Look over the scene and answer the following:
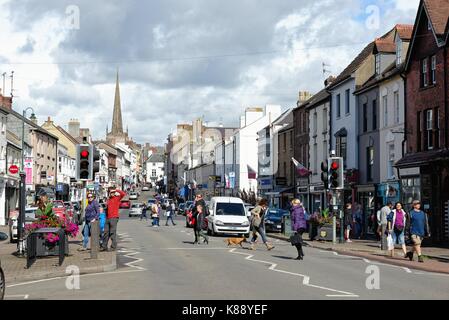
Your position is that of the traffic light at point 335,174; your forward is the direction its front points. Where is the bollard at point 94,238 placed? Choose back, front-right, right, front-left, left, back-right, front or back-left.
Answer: front-right

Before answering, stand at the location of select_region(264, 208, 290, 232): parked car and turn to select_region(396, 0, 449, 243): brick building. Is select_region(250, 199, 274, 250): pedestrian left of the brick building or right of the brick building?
right

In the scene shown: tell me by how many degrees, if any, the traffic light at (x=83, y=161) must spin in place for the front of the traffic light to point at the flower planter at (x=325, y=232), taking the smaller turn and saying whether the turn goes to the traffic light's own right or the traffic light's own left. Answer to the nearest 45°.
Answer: approximately 135° to the traffic light's own left

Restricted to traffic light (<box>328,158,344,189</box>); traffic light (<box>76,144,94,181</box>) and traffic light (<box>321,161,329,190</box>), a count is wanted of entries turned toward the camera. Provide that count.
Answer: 2

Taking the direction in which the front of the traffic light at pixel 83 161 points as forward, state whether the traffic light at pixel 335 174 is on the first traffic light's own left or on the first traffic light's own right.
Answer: on the first traffic light's own left

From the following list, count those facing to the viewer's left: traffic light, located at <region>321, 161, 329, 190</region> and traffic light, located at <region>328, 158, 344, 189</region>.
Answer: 1

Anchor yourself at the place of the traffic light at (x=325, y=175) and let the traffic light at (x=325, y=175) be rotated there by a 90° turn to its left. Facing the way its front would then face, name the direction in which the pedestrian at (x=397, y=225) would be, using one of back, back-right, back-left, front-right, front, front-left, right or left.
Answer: front-left

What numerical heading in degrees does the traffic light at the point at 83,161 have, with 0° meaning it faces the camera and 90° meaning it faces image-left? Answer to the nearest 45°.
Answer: approximately 0°

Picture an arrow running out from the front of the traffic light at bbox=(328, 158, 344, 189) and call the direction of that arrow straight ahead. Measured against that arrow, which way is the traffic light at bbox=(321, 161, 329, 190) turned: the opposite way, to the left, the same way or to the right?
to the right

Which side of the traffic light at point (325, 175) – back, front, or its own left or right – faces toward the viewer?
left

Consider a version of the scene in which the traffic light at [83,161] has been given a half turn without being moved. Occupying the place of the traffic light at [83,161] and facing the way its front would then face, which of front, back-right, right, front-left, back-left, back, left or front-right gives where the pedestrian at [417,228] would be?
right

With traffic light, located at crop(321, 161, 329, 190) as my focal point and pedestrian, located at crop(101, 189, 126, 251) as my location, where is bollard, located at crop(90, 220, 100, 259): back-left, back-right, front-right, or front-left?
back-right
